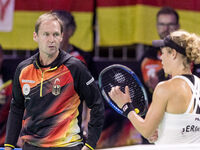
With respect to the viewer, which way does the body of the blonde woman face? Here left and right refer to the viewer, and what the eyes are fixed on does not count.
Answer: facing away from the viewer and to the left of the viewer

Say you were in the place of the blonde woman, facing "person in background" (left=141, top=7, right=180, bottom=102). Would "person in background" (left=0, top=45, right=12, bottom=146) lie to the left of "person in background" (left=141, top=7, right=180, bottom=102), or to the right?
left

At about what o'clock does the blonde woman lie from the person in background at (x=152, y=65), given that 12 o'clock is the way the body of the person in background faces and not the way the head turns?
The blonde woman is roughly at 12 o'clock from the person in background.

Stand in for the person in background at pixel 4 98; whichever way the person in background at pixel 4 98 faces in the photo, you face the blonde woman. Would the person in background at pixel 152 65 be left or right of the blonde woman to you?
left

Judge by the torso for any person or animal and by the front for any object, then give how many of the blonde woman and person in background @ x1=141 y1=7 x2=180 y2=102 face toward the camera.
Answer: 1

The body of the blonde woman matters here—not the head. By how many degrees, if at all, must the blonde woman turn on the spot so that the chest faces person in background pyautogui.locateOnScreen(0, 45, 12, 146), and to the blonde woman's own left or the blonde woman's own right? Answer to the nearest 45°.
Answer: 0° — they already face them

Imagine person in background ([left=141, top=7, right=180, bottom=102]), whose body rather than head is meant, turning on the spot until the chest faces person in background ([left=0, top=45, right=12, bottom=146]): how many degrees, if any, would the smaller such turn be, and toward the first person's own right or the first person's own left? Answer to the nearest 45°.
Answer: approximately 90° to the first person's own right
